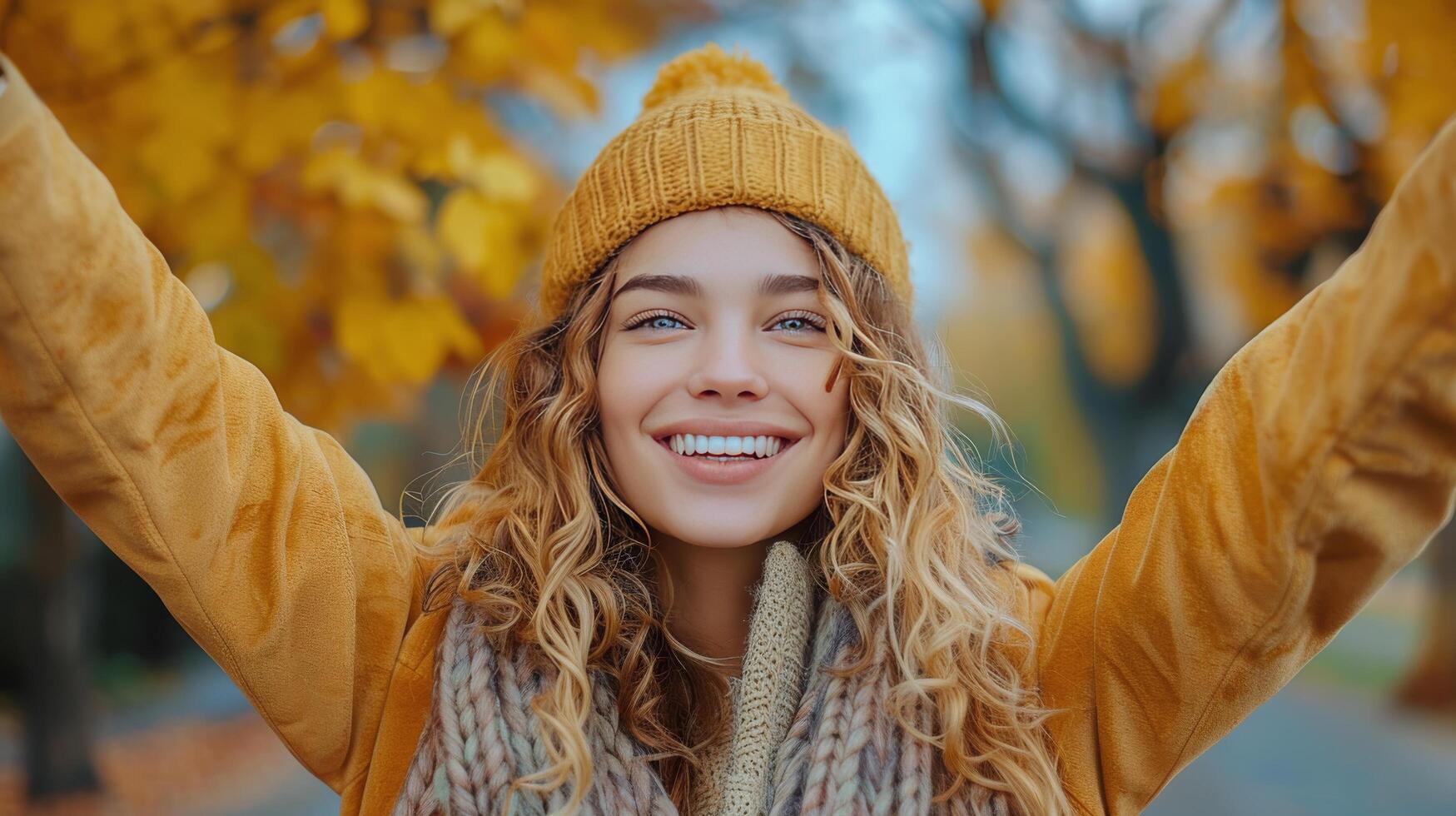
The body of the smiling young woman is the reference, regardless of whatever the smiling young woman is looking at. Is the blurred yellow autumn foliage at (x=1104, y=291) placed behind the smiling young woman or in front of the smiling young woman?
behind

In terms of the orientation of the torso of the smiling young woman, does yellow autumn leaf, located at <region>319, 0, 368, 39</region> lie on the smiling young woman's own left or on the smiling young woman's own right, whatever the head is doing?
on the smiling young woman's own right

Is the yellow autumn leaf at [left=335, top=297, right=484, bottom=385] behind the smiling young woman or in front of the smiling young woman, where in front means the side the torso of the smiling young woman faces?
behind

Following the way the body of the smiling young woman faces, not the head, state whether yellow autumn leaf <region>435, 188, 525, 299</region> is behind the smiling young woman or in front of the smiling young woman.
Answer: behind

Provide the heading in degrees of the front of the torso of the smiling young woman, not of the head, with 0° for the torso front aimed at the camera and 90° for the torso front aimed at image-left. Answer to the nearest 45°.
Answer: approximately 0°

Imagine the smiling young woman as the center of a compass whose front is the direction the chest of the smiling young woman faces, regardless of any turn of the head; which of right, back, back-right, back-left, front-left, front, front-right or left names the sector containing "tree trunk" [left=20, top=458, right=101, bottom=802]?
back-right

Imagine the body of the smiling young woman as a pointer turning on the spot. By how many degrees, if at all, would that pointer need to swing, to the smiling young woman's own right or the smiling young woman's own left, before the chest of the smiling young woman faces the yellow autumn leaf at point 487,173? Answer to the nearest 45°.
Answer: approximately 135° to the smiling young woman's own right

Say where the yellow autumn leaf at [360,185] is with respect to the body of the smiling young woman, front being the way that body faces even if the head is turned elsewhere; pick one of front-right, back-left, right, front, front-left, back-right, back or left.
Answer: back-right
